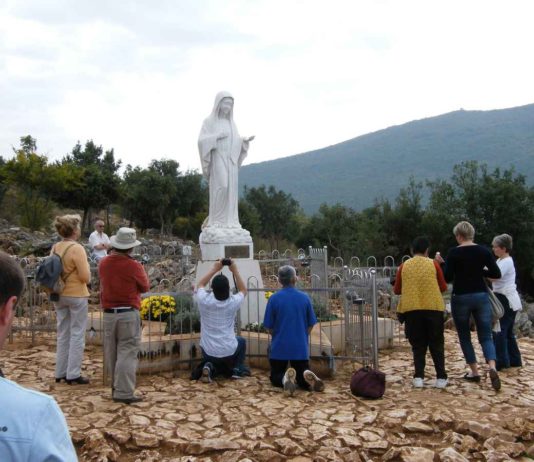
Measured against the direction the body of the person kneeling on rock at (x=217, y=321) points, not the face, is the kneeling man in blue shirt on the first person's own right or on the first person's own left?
on the first person's own right

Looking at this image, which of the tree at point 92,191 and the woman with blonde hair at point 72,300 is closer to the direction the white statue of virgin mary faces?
the woman with blonde hair

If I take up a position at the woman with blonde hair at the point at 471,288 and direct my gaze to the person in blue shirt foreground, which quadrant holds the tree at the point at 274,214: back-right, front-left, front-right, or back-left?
back-right

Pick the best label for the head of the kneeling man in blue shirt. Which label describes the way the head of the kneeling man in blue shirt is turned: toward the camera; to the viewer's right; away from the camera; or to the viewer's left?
away from the camera

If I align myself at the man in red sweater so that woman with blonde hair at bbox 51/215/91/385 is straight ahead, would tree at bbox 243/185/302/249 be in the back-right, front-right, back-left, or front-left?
front-right

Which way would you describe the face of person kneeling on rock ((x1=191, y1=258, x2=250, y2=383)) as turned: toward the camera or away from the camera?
away from the camera

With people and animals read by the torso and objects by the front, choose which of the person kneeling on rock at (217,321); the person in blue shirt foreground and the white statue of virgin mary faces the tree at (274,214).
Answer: the person kneeling on rock

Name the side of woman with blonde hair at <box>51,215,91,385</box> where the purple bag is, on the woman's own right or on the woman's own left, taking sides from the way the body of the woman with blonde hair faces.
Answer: on the woman's own right

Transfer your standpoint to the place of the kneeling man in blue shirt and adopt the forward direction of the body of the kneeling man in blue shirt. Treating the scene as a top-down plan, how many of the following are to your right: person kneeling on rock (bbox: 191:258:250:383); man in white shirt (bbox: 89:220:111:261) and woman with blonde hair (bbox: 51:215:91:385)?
0

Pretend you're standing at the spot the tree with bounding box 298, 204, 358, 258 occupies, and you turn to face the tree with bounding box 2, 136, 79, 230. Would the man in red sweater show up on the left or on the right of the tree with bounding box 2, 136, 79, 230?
left

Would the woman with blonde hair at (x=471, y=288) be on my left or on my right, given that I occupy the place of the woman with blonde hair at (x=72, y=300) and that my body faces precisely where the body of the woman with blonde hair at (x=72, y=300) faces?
on my right

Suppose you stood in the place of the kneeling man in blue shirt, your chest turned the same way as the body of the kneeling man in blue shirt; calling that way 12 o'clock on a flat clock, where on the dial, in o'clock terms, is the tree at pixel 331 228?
The tree is roughly at 12 o'clock from the kneeling man in blue shirt.

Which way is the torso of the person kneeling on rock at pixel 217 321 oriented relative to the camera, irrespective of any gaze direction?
away from the camera

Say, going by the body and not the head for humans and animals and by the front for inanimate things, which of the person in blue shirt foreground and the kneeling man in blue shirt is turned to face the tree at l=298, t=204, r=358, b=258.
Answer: the kneeling man in blue shirt

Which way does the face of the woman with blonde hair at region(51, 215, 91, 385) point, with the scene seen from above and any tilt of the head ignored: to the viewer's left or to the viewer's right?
to the viewer's right

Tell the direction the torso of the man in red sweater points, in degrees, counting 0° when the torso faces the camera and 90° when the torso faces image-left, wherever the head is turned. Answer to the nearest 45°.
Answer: approximately 225°

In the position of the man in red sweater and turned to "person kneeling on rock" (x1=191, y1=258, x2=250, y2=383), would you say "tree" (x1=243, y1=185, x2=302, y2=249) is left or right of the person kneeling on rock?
left

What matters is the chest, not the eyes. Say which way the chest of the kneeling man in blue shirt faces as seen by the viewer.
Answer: away from the camera
